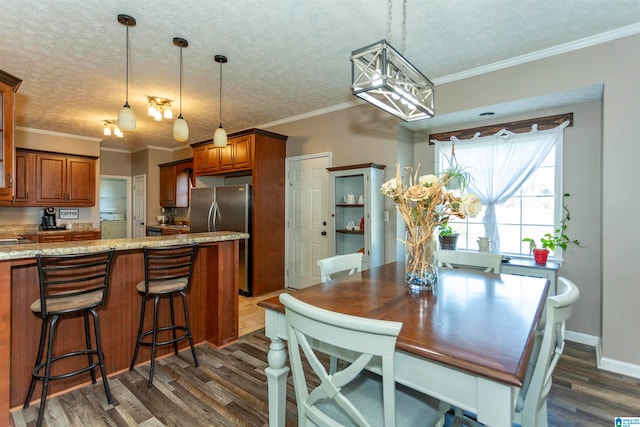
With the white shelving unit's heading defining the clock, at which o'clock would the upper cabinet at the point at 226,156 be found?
The upper cabinet is roughly at 2 o'clock from the white shelving unit.

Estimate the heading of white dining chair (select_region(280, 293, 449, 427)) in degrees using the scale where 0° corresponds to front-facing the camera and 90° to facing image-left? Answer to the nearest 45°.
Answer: approximately 225°

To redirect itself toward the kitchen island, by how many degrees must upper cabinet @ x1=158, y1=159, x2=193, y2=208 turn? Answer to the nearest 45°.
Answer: approximately 45° to its left

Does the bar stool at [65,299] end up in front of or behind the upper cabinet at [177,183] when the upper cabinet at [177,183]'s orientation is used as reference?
in front

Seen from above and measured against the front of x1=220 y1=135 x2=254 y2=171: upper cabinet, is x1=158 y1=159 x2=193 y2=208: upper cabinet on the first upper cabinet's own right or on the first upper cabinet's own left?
on the first upper cabinet's own right

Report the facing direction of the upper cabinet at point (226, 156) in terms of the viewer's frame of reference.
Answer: facing the viewer and to the left of the viewer

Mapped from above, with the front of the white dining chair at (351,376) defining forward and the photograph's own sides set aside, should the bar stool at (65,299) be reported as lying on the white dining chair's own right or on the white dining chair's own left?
on the white dining chair's own left

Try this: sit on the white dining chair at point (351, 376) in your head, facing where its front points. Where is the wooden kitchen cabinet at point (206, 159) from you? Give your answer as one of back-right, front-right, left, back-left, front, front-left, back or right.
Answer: left

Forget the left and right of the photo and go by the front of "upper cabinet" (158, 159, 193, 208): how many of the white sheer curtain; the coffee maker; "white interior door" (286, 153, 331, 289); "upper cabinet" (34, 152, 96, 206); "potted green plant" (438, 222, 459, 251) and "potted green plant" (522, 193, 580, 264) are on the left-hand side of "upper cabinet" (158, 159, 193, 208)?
4

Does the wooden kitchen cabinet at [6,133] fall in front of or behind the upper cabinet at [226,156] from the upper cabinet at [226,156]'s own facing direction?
in front

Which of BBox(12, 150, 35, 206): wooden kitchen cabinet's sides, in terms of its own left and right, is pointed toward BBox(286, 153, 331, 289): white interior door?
front

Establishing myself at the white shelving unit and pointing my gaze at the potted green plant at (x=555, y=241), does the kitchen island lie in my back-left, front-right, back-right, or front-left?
back-right

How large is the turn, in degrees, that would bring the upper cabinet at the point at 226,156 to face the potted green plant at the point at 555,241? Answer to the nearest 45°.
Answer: approximately 90° to its left

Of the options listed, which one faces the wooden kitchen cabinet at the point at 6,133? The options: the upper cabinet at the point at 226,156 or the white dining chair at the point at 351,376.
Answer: the upper cabinet

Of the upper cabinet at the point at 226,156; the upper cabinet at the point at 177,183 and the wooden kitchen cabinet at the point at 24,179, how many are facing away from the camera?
0

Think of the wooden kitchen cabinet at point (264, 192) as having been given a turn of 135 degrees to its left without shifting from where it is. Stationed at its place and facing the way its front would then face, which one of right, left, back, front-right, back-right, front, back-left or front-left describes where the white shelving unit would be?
front-right

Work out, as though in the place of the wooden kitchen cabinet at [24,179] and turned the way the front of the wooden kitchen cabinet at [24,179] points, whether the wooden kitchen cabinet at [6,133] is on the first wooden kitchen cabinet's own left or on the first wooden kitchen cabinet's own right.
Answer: on the first wooden kitchen cabinet's own right

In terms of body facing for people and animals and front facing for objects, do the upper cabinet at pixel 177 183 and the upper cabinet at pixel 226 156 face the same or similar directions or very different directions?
same or similar directions

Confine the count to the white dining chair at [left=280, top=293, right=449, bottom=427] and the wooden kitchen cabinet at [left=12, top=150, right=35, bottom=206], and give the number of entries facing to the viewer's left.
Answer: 0

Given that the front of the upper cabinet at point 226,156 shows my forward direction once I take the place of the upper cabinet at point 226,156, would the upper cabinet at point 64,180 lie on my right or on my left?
on my right
